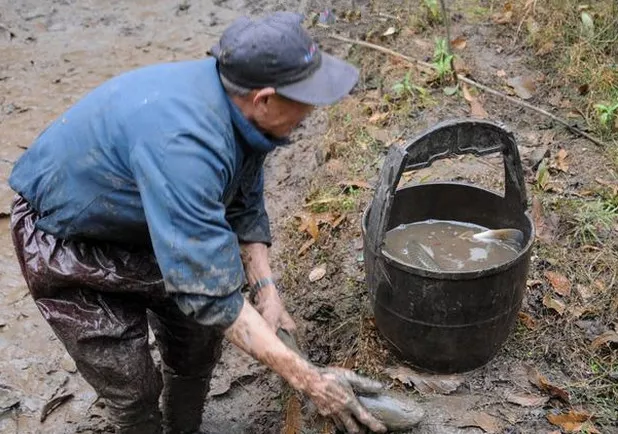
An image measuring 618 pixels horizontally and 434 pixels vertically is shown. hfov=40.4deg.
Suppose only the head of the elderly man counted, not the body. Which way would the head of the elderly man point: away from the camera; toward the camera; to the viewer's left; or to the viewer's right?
to the viewer's right

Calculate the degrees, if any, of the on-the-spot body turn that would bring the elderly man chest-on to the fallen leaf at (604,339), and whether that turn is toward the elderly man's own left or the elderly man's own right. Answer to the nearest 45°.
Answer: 0° — they already face it

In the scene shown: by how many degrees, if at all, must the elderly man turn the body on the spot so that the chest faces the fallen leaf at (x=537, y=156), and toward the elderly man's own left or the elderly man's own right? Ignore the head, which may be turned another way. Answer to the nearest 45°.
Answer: approximately 45° to the elderly man's own left

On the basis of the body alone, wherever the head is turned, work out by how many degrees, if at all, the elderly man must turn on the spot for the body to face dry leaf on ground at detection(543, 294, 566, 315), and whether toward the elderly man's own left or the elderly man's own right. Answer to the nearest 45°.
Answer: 0° — they already face it

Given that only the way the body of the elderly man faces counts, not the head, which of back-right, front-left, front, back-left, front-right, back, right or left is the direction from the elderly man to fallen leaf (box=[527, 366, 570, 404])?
front

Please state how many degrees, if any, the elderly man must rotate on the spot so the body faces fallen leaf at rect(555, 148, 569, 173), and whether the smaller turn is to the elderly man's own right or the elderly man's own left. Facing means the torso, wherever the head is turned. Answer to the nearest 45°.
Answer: approximately 45° to the elderly man's own left

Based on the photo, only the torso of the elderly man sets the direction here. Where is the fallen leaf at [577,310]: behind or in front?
in front

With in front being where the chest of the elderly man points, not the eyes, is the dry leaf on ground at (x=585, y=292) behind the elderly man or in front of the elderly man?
in front

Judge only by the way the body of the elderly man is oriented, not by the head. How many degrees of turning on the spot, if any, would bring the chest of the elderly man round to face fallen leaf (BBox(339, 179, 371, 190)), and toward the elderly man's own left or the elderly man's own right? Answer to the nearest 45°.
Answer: approximately 45° to the elderly man's own left

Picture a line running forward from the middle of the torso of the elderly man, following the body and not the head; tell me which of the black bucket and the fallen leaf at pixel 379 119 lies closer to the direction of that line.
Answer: the black bucket

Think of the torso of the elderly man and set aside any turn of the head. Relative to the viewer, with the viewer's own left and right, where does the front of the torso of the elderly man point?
facing to the right of the viewer

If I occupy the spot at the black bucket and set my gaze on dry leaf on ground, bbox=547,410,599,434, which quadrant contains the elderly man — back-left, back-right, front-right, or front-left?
back-right
